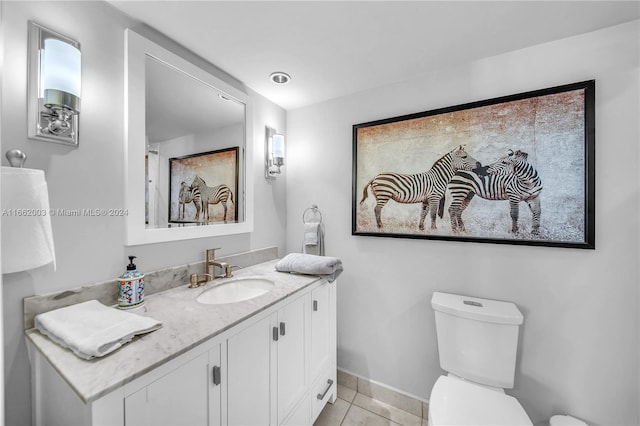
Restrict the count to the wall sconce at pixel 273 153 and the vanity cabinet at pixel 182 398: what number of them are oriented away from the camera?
0

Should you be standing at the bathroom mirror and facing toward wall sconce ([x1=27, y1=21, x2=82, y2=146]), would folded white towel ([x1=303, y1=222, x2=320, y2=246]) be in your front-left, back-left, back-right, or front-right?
back-left

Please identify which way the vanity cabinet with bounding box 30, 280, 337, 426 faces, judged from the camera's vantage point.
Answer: facing the viewer and to the right of the viewer

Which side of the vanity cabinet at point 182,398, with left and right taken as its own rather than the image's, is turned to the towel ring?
left

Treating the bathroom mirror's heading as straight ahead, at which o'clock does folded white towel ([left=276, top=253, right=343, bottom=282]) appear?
The folded white towel is roughly at 11 o'clock from the bathroom mirror.

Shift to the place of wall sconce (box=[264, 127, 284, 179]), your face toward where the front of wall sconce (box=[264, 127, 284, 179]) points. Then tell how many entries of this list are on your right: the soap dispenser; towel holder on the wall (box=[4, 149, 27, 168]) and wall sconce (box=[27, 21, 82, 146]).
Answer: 3

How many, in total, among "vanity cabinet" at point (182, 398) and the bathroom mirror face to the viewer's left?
0

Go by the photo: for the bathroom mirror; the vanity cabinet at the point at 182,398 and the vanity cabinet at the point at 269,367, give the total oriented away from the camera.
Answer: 0

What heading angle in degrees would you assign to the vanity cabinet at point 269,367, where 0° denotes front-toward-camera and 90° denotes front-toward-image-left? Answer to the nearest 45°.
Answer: approximately 315°

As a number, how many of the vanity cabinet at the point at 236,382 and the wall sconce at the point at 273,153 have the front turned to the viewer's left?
0
